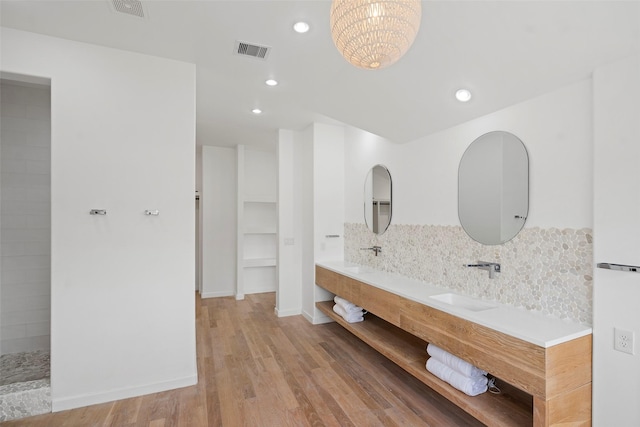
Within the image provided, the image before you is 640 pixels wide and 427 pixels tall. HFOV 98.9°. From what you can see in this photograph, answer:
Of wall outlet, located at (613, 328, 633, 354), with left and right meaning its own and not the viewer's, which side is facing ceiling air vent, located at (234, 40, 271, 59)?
front

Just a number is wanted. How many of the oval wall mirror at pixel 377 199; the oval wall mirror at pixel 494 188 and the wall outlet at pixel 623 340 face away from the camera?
0

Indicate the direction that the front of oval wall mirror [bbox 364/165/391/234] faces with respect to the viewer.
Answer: facing the viewer and to the left of the viewer

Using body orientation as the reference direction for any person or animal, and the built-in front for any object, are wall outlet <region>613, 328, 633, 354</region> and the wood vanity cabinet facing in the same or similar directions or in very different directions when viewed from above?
same or similar directions

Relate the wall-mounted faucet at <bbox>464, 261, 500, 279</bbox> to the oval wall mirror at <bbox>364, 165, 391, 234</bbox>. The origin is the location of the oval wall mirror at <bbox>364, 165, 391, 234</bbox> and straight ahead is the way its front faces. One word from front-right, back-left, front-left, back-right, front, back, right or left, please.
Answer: left

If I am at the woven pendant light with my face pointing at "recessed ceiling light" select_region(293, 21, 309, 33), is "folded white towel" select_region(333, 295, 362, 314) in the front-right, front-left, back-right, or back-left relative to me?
front-right

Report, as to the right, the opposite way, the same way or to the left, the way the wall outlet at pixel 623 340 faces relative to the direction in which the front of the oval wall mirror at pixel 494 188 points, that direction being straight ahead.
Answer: the same way

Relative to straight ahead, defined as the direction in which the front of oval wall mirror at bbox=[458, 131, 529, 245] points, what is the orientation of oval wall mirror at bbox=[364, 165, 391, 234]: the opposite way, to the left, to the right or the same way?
the same way

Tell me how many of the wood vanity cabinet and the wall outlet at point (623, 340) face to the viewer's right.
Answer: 0

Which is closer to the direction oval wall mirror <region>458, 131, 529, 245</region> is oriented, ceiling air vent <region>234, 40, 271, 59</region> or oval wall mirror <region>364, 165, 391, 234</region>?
the ceiling air vent

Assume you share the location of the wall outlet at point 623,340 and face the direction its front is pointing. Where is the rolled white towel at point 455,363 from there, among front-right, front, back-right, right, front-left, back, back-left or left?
front-right

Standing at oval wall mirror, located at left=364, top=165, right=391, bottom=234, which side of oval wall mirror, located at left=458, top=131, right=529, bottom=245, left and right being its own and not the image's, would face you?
right

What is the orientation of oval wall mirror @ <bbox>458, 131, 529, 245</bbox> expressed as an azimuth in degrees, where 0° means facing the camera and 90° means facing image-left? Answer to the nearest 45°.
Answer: approximately 45°

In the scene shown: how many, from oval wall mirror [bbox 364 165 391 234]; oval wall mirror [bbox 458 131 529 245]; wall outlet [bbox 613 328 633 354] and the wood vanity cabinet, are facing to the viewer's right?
0
